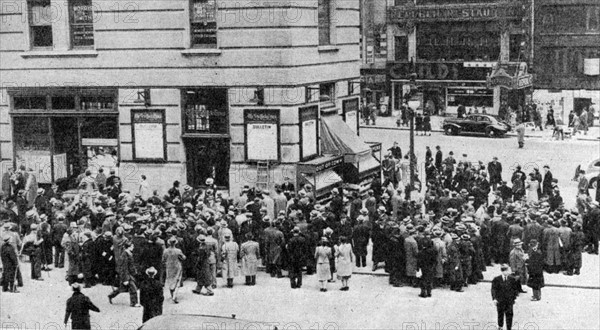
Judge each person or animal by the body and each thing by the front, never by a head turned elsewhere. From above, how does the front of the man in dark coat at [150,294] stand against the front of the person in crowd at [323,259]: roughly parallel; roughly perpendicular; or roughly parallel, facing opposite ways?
roughly parallel

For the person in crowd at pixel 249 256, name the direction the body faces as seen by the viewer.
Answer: away from the camera

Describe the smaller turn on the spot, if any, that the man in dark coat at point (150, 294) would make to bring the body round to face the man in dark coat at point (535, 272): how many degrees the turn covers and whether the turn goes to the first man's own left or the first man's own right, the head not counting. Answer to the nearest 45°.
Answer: approximately 90° to the first man's own right

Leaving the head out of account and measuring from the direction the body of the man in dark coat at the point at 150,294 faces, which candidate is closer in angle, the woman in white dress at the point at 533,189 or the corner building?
the corner building

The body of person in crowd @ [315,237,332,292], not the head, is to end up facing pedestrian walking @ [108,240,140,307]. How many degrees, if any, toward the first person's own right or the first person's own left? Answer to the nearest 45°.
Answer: approximately 90° to the first person's own left

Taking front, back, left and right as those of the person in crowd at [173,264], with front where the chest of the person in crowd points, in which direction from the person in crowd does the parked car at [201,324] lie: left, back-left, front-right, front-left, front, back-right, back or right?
back

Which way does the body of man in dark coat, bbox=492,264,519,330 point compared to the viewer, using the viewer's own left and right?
facing the viewer

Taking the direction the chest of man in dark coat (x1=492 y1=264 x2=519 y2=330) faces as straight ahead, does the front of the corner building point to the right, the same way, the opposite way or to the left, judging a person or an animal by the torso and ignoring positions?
the same way

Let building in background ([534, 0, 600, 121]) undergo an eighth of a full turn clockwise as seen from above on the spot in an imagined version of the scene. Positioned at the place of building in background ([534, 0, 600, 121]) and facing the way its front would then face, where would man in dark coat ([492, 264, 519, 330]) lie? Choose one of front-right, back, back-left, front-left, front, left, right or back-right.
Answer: front-left

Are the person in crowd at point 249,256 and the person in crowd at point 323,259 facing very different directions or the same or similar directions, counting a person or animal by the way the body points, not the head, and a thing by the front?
same or similar directions

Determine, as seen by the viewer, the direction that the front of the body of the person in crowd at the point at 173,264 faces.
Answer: away from the camera

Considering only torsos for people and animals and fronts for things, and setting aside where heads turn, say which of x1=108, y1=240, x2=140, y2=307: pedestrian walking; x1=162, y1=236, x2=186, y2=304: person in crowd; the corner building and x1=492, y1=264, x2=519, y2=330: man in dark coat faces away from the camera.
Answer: the person in crowd

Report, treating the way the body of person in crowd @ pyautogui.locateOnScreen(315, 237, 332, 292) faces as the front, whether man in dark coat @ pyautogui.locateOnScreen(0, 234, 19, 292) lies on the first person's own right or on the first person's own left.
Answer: on the first person's own left

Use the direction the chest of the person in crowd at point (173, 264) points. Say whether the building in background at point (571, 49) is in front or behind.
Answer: in front

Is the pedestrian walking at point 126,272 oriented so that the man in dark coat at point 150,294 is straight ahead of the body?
no

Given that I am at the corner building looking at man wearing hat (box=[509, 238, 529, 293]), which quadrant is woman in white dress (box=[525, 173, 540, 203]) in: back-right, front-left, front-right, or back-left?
front-left

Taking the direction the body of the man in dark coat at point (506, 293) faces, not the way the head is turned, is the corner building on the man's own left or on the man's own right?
on the man's own right
